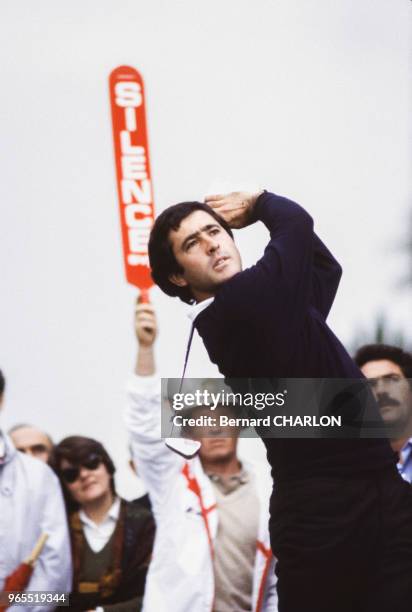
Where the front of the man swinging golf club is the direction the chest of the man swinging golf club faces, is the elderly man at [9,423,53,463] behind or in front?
behind

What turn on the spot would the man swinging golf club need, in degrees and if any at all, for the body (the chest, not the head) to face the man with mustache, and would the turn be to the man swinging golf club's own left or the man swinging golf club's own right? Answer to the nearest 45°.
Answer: approximately 135° to the man swinging golf club's own left

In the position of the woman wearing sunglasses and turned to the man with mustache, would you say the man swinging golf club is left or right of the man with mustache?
right

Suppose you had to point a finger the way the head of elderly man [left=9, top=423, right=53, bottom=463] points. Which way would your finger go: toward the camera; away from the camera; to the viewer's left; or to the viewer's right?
toward the camera

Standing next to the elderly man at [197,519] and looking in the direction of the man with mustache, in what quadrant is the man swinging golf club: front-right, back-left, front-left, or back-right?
front-right

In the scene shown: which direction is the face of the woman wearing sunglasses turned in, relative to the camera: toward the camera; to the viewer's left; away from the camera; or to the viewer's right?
toward the camera

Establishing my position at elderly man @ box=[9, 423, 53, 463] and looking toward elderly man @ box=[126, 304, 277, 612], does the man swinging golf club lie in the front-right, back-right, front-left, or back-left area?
front-right

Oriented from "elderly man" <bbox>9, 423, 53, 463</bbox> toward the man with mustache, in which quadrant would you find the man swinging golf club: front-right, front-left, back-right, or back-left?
front-right
